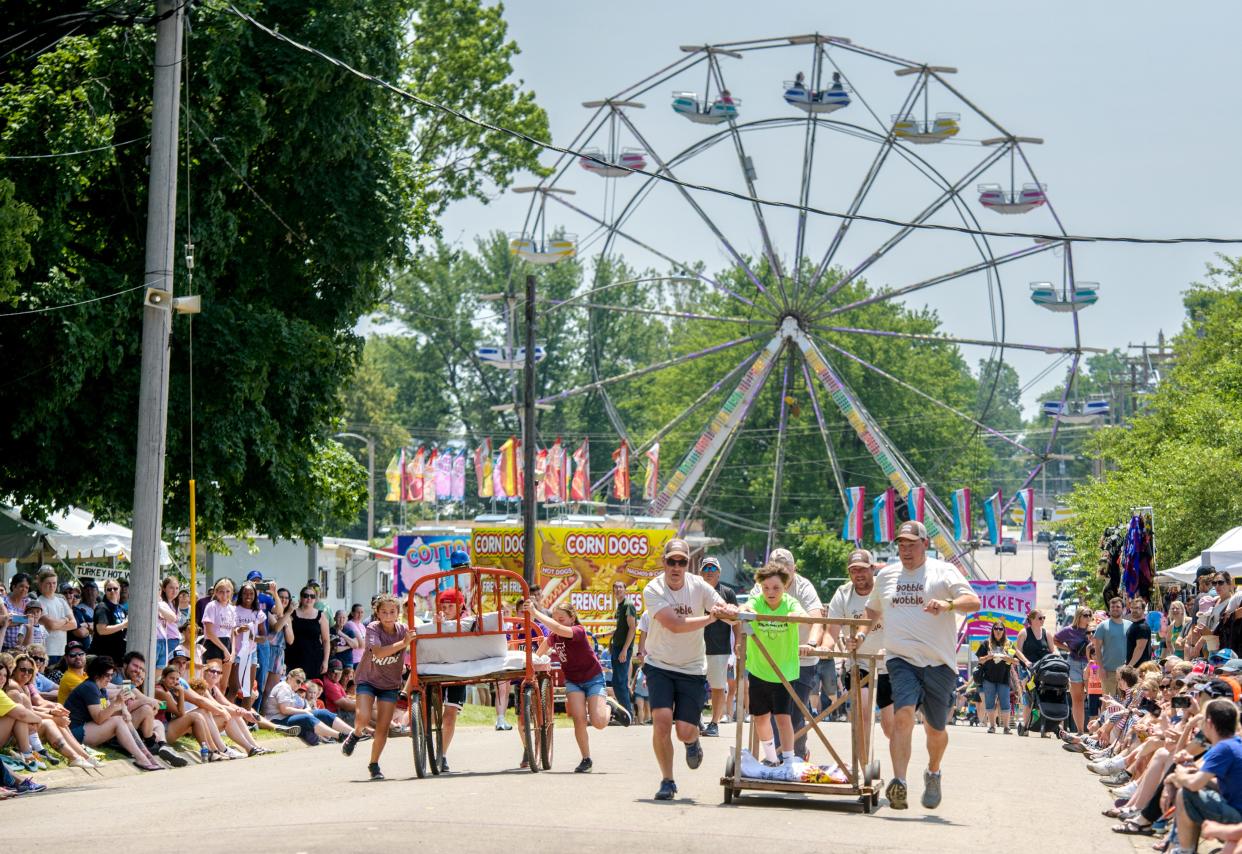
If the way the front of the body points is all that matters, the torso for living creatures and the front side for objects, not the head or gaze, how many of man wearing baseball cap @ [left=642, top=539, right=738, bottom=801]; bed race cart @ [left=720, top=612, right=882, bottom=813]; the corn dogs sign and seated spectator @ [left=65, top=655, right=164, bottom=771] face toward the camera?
3

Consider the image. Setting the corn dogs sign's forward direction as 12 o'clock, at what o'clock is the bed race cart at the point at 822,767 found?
The bed race cart is roughly at 12 o'clock from the corn dogs sign.

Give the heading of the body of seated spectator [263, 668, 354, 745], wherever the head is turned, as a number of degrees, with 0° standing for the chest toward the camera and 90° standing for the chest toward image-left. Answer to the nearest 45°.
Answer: approximately 315°

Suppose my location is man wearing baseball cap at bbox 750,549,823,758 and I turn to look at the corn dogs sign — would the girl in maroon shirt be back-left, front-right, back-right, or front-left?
front-left

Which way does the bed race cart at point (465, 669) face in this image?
toward the camera

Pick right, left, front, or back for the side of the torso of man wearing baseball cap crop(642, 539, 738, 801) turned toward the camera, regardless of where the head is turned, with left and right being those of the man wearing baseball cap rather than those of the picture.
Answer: front

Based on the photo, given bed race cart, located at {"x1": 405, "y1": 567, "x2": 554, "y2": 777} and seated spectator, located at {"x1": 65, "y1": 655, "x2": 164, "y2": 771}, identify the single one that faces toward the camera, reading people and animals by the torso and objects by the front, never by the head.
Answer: the bed race cart

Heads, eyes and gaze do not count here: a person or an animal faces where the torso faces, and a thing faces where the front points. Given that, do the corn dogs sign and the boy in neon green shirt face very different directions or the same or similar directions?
same or similar directions

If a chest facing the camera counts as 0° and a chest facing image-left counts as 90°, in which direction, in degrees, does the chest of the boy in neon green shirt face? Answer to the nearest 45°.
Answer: approximately 0°

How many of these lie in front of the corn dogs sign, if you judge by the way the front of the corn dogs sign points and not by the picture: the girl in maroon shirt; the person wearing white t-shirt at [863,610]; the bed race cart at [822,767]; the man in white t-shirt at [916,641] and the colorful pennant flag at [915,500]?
4

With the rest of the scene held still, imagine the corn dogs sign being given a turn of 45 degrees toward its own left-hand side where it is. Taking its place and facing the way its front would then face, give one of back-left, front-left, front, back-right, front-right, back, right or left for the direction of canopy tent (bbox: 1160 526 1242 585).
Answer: front

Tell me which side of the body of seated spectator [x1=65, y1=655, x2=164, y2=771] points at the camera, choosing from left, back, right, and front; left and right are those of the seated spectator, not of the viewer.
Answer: right

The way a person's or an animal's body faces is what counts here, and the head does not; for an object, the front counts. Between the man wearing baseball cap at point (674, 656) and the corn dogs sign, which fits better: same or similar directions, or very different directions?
same or similar directions

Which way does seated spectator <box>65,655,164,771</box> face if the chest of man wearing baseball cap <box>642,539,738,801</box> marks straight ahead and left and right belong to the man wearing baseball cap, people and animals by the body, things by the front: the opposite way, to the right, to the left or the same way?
to the left
